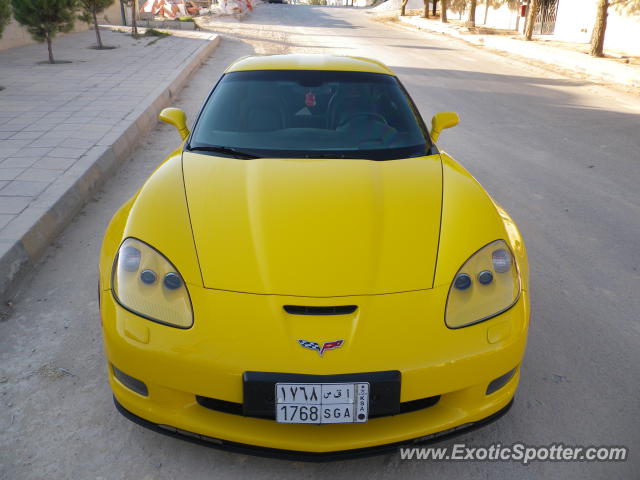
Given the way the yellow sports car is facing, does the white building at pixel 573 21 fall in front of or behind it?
behind

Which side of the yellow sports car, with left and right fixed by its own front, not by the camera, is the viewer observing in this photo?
front
